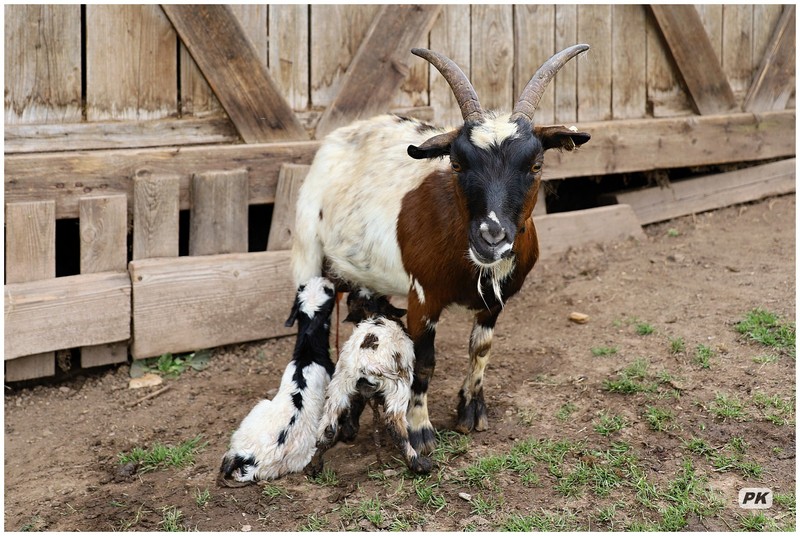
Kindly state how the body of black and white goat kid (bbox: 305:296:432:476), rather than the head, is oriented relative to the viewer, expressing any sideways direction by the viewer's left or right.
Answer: facing away from the viewer
